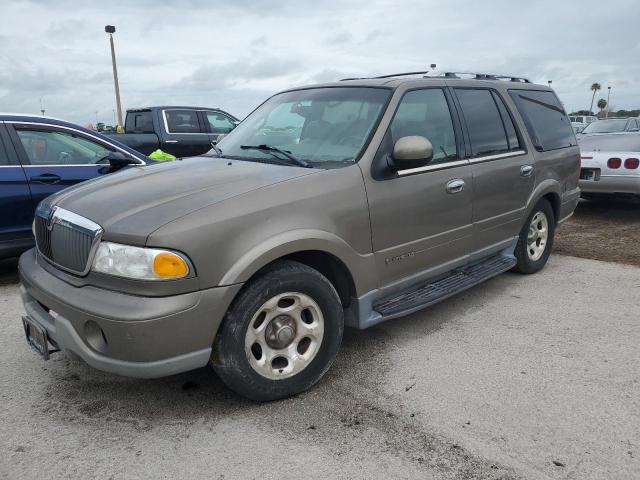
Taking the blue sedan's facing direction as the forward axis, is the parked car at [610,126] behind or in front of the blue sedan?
in front

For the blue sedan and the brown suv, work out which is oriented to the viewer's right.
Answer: the blue sedan

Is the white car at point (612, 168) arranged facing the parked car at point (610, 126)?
yes

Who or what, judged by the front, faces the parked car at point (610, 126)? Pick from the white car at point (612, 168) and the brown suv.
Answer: the white car

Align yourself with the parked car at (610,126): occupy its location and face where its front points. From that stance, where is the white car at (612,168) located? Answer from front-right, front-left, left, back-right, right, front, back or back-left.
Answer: front-left

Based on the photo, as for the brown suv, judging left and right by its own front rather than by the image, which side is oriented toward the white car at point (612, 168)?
back

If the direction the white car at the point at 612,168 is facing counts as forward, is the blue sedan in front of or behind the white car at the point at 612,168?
behind

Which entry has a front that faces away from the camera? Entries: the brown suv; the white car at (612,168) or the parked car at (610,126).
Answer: the white car

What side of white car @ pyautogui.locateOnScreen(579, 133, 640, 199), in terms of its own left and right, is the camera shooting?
back

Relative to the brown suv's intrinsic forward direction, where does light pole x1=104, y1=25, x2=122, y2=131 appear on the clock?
The light pole is roughly at 4 o'clock from the brown suv.

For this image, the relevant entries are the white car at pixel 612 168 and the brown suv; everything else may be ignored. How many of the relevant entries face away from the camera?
1

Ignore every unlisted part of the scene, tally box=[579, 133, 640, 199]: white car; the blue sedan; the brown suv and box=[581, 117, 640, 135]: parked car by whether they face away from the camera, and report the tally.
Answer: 1

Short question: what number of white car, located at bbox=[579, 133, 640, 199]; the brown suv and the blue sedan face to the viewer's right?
1

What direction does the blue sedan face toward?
to the viewer's right

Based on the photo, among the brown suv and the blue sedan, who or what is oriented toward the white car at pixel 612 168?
the blue sedan
